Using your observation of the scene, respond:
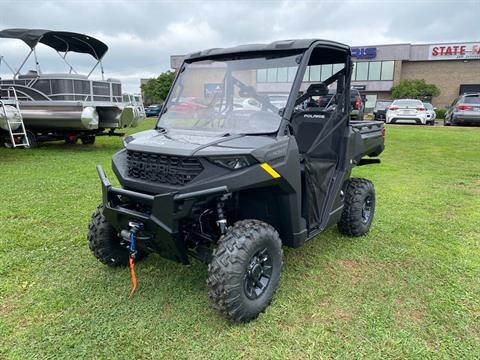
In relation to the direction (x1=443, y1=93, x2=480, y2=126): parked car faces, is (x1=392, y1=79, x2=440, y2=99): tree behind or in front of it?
in front

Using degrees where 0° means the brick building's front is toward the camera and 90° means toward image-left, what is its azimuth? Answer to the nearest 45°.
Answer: approximately 0°

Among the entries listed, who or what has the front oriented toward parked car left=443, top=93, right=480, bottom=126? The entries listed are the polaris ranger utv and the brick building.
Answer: the brick building

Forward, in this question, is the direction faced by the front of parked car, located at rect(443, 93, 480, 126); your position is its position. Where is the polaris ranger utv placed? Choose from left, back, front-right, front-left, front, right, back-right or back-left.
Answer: back-left

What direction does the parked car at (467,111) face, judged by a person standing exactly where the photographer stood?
facing away from the viewer and to the left of the viewer

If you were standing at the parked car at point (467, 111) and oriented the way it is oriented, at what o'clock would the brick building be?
The brick building is roughly at 11 o'clock from the parked car.

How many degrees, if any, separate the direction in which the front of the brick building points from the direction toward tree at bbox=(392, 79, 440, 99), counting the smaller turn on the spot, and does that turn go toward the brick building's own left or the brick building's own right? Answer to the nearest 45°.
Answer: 0° — it already faces it

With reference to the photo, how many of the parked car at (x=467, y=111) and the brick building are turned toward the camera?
1

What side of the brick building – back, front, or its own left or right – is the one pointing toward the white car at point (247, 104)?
front

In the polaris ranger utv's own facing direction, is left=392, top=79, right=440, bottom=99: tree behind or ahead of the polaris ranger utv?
behind

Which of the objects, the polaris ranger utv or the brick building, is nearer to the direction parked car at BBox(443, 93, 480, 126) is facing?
the brick building

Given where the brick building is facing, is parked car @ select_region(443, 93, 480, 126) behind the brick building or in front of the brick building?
in front

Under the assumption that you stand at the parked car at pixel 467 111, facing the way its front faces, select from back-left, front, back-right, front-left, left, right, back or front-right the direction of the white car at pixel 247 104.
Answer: back-left

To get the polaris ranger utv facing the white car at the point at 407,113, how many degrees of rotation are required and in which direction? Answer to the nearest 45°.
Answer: approximately 180°

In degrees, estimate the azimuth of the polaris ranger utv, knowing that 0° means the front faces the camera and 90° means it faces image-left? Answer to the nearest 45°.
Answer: approximately 45°

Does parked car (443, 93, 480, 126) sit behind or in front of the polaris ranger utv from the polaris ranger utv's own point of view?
behind
